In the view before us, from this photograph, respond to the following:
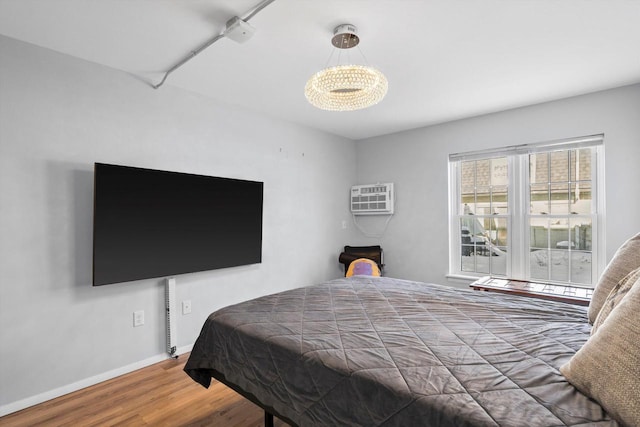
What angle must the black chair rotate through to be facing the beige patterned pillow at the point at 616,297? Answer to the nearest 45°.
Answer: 0° — it already faces it

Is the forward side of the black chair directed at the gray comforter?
yes

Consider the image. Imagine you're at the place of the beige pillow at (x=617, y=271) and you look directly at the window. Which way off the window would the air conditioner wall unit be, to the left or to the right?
left

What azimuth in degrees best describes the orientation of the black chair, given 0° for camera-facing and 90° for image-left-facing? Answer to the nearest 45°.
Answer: approximately 0°

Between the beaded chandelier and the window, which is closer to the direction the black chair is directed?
the beaded chandelier

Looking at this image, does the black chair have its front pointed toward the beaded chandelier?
yes

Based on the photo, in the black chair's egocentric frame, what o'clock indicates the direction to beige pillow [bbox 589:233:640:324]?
The beige pillow is roughly at 11 o'clock from the black chair.

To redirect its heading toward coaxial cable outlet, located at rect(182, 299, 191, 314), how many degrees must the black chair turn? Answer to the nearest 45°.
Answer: approximately 45° to its right
